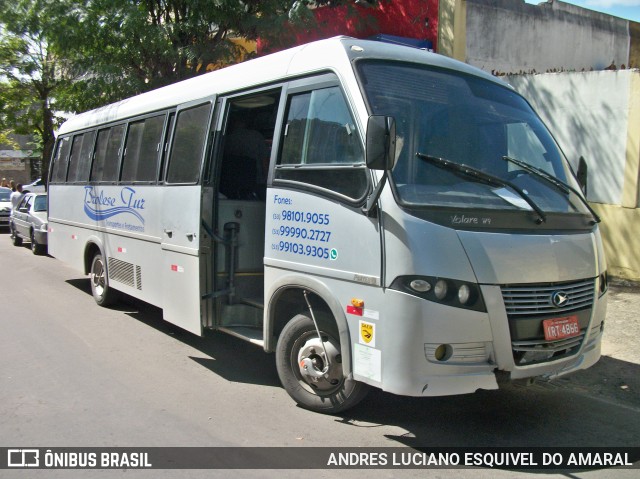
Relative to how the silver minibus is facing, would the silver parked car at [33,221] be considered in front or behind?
behind

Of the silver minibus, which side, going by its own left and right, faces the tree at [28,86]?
back

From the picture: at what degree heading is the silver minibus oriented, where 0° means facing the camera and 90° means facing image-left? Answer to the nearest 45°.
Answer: approximately 315°

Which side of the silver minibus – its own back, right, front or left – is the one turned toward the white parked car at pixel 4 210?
back

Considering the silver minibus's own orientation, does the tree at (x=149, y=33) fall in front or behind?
behind
